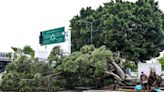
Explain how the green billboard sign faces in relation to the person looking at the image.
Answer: facing the viewer and to the left of the viewer
